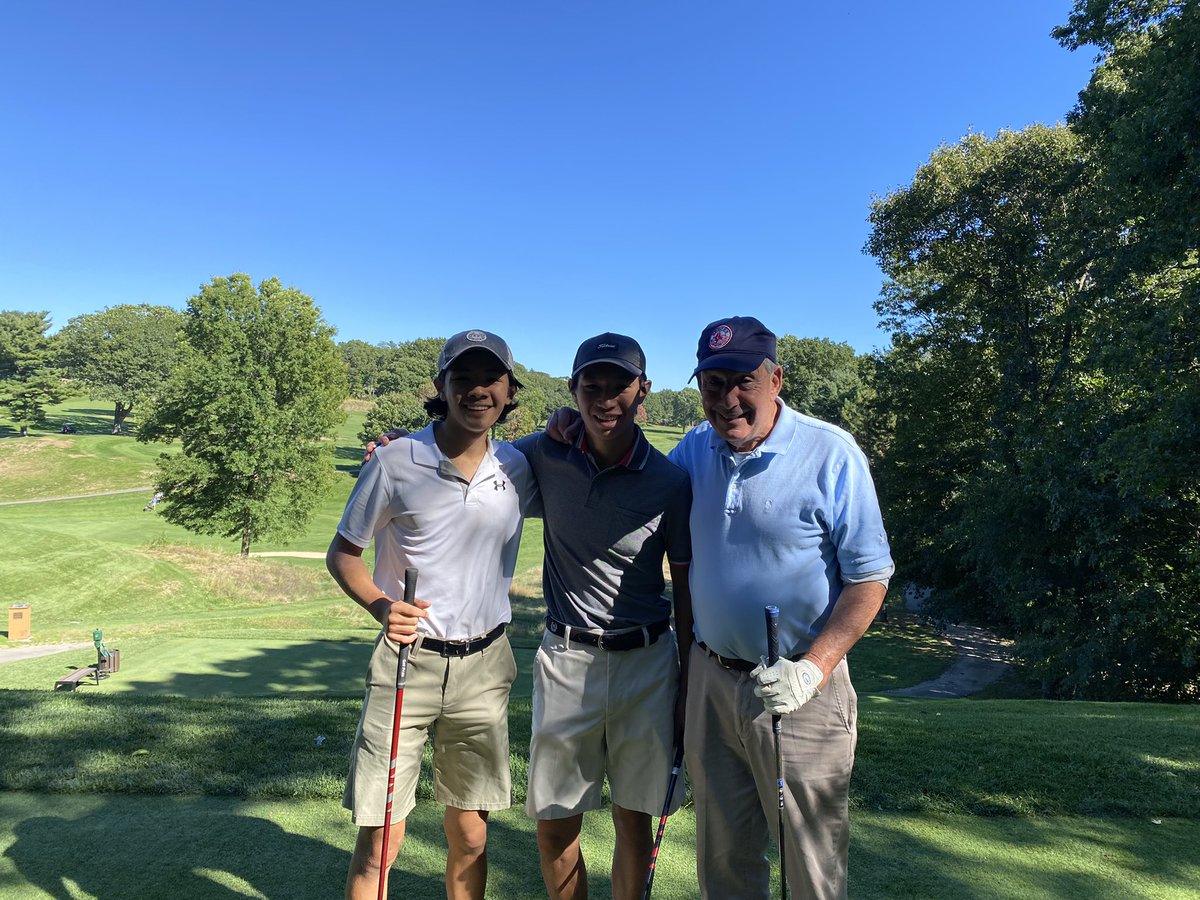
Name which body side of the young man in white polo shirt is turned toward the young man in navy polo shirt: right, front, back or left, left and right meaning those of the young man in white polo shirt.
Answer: left

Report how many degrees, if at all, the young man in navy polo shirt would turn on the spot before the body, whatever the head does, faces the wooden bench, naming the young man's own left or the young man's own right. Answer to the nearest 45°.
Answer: approximately 135° to the young man's own right

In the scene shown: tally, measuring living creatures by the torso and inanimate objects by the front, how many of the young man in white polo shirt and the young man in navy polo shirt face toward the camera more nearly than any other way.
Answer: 2

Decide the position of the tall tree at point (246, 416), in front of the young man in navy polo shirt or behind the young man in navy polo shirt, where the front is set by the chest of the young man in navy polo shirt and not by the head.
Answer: behind

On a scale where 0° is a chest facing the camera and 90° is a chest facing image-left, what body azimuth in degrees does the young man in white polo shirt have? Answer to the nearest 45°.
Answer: approximately 0°

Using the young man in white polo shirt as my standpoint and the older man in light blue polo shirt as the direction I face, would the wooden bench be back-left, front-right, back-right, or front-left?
back-left

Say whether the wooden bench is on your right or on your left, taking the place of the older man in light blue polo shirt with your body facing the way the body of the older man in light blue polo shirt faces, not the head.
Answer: on your right

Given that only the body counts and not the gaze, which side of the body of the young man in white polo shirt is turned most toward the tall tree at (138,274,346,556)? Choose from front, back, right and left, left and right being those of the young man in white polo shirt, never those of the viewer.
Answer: back

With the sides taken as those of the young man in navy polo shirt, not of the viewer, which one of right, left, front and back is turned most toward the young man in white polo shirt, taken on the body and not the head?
right

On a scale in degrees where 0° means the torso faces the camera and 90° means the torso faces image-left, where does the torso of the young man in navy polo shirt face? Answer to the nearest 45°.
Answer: approximately 0°

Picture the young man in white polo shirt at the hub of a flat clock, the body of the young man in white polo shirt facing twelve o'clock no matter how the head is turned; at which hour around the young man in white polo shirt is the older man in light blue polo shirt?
The older man in light blue polo shirt is roughly at 10 o'clock from the young man in white polo shirt.
